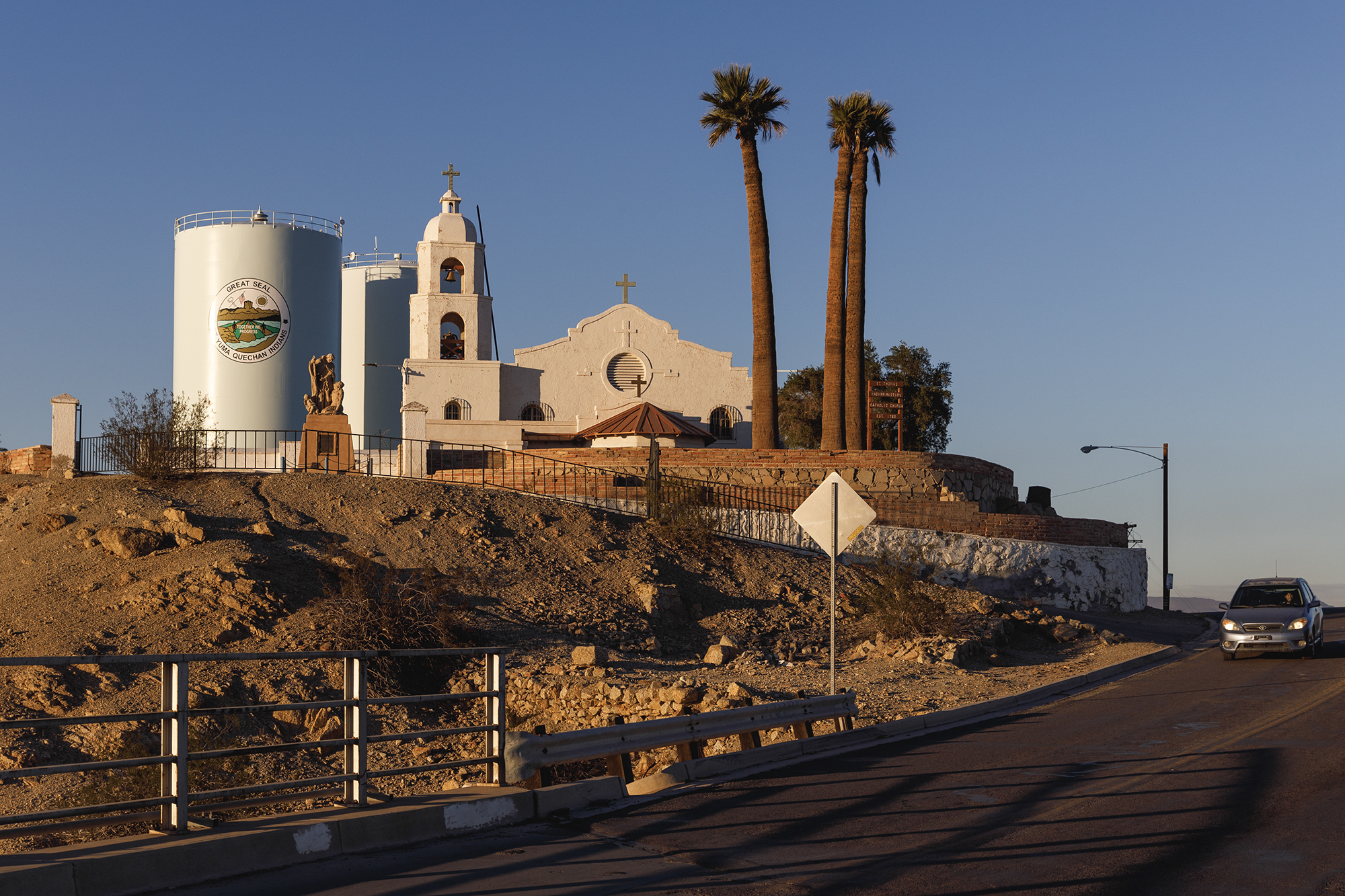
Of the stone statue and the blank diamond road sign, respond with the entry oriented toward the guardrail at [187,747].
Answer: the stone statue

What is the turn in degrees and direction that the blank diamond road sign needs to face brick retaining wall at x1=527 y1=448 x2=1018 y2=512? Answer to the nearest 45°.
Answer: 0° — it already faces it

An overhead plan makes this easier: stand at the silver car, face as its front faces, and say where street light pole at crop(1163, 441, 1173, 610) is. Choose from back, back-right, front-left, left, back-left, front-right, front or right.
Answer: back

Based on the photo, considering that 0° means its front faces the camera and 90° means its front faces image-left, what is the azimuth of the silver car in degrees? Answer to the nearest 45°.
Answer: approximately 0°

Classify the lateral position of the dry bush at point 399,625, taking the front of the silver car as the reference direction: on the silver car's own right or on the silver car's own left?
on the silver car's own right

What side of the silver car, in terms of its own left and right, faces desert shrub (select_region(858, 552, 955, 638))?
right

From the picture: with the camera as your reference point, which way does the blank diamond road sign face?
facing away from the viewer

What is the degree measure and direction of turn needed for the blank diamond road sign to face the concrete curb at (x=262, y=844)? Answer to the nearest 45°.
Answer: approximately 180°

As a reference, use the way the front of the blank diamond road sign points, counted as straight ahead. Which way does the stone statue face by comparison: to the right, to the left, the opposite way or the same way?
the opposite way
